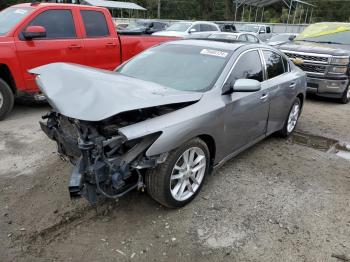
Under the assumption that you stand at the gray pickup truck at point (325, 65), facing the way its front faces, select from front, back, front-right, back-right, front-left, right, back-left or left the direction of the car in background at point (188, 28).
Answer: right

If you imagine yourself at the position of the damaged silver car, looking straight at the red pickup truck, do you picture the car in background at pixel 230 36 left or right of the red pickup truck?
right

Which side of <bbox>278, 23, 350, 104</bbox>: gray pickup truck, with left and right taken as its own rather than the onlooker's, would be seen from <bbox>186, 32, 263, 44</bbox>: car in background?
right

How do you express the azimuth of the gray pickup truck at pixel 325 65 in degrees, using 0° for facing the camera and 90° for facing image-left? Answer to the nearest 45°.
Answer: approximately 45°

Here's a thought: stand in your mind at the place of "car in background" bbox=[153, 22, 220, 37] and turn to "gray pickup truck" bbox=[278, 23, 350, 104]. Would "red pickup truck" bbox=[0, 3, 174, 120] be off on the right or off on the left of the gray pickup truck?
right

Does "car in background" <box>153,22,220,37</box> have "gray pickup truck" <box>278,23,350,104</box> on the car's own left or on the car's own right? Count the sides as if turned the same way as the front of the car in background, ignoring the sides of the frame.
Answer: on the car's own left

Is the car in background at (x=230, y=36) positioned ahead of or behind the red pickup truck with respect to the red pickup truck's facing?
behind

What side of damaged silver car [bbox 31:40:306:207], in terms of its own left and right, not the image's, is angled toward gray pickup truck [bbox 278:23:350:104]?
back

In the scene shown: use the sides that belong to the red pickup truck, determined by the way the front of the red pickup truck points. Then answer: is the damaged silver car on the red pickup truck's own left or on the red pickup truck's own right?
on the red pickup truck's own left

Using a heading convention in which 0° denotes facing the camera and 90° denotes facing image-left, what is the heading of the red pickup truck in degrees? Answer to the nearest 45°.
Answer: approximately 45°
